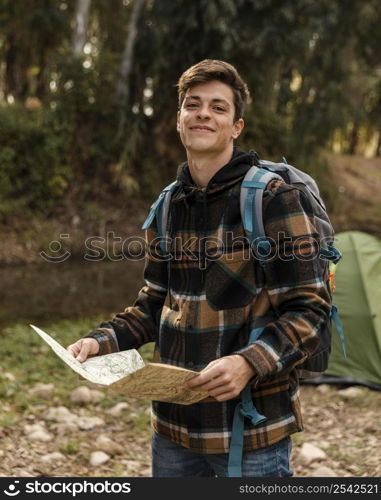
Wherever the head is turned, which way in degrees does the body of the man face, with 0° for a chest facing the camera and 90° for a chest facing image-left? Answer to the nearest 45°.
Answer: approximately 45°

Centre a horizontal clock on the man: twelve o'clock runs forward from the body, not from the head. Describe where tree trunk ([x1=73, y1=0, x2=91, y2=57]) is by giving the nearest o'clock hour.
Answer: The tree trunk is roughly at 4 o'clock from the man.

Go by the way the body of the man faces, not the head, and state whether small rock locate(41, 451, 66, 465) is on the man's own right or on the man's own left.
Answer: on the man's own right

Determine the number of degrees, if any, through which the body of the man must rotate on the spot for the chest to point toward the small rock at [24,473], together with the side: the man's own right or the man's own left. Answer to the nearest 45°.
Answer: approximately 90° to the man's own right

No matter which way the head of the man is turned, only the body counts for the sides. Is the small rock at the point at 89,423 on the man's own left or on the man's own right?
on the man's own right

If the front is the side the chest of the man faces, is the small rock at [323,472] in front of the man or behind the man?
behind
